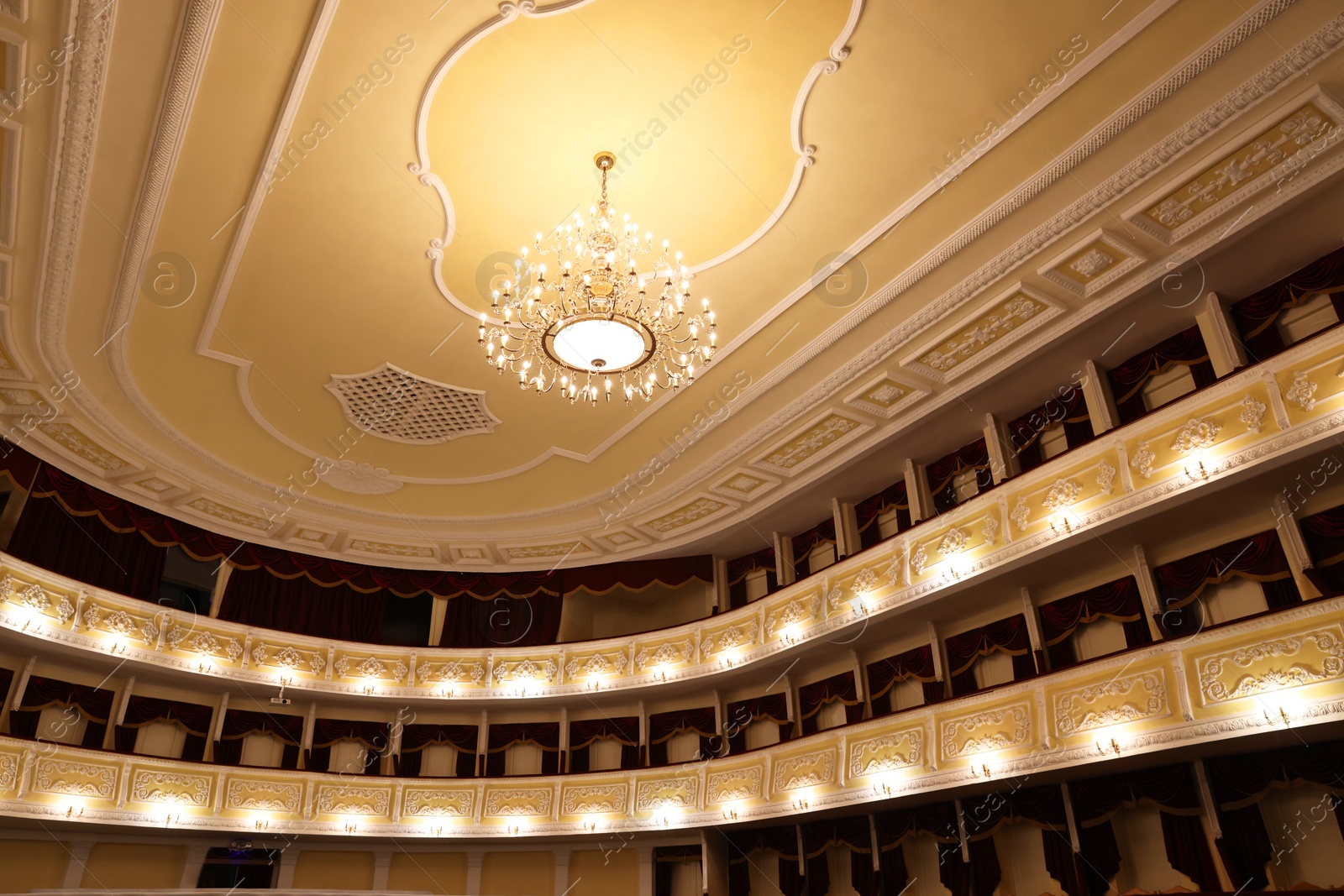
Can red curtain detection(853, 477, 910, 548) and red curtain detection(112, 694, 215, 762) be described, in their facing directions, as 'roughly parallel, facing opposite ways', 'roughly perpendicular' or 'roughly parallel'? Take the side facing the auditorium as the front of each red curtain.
roughly perpendicular

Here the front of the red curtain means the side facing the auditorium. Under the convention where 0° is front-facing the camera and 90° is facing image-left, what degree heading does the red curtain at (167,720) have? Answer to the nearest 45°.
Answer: approximately 0°

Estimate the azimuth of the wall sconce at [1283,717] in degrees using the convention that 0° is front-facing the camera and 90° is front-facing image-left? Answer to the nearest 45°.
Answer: approximately 45°

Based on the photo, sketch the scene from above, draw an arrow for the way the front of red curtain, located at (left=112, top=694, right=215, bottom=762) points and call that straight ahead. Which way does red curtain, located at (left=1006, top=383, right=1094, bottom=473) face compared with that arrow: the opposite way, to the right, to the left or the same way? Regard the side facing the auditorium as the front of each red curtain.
to the right
